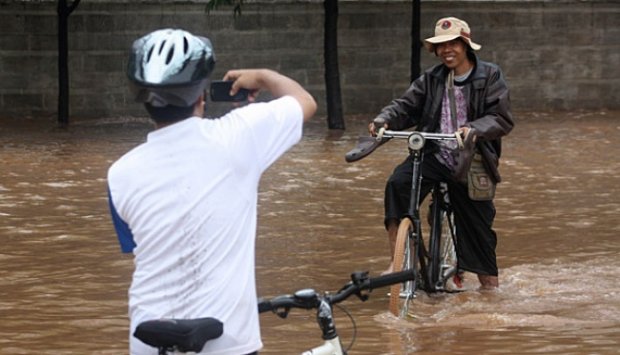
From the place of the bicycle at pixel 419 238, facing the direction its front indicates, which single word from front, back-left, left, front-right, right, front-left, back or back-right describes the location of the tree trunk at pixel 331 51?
back-right

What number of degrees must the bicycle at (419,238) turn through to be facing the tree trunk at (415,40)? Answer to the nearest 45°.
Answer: approximately 135° to its right

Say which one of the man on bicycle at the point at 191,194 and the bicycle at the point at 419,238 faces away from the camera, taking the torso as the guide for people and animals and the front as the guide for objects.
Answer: the man on bicycle

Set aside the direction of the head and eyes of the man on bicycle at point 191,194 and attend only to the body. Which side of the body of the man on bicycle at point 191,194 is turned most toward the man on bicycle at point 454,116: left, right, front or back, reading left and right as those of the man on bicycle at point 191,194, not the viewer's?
front

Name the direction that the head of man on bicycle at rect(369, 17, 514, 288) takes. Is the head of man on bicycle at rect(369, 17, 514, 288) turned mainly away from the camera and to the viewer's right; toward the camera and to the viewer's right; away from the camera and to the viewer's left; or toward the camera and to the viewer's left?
toward the camera and to the viewer's left

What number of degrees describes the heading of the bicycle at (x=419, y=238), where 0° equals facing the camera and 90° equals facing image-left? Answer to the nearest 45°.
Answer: approximately 45°

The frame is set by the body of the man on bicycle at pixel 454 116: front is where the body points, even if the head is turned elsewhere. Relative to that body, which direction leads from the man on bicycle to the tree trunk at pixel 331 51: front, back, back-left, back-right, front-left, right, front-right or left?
back-right

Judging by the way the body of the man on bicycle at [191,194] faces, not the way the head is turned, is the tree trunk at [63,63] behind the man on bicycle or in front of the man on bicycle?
in front

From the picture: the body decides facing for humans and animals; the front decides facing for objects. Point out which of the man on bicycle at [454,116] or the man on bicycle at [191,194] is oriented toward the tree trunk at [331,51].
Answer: the man on bicycle at [191,194]

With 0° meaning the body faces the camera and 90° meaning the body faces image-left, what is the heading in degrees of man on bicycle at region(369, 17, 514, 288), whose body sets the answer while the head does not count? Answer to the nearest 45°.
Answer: approximately 45°

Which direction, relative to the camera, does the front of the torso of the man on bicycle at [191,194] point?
away from the camera

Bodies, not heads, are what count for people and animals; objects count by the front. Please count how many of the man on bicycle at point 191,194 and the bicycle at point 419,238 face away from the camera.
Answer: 1

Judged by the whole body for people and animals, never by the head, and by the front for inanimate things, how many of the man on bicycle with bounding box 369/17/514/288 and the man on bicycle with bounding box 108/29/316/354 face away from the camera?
1

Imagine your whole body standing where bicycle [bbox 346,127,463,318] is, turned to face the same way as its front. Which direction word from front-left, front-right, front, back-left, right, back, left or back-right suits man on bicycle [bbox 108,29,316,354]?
front-left

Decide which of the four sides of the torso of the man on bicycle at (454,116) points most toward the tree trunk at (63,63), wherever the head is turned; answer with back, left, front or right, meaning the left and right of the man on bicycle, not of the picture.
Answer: right
